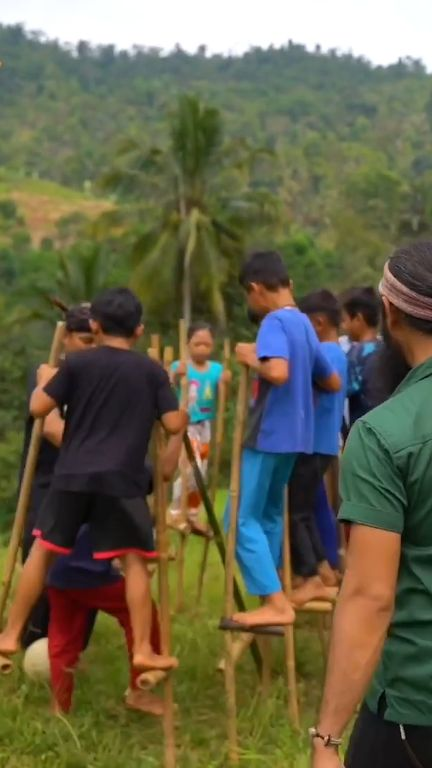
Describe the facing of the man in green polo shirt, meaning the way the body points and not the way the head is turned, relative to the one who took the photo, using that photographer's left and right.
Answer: facing away from the viewer and to the left of the viewer

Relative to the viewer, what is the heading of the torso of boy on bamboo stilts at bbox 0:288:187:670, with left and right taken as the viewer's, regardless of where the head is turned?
facing away from the viewer

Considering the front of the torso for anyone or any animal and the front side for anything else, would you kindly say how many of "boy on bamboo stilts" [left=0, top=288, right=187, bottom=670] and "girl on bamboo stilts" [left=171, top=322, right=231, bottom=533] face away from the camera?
1

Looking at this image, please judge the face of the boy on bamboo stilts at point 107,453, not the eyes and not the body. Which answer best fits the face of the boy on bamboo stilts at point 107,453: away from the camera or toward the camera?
away from the camera

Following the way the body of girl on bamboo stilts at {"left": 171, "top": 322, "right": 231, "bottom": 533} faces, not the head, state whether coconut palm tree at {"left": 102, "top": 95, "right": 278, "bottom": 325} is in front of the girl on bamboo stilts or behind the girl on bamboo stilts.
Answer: behind

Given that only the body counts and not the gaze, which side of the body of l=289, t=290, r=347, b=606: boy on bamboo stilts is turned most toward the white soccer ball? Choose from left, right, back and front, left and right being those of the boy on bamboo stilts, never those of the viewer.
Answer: front

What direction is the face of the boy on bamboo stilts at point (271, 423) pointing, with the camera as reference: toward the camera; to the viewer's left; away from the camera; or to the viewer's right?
to the viewer's left

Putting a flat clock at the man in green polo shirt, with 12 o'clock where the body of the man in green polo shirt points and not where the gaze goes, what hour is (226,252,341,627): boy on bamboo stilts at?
The boy on bamboo stilts is roughly at 1 o'clock from the man in green polo shirt.

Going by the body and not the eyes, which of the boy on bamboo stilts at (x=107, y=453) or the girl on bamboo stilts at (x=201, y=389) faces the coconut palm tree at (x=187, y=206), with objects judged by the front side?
the boy on bamboo stilts at (x=107, y=453)

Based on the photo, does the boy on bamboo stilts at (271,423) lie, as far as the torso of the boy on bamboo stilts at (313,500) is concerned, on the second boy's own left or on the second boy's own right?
on the second boy's own left

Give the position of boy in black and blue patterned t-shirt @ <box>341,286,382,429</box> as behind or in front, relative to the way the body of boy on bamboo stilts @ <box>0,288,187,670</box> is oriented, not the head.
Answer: in front
